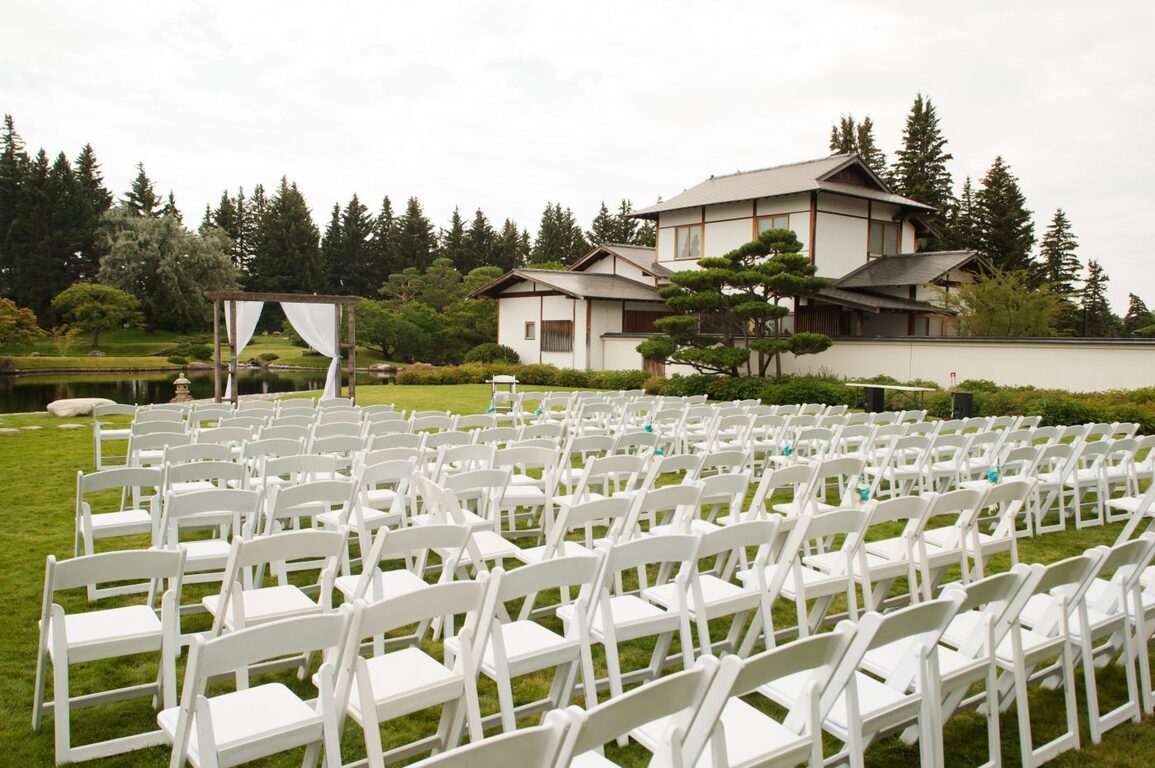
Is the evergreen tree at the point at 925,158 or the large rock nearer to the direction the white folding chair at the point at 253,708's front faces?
the large rock

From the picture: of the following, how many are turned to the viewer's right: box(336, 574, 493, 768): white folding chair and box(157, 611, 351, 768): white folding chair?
0

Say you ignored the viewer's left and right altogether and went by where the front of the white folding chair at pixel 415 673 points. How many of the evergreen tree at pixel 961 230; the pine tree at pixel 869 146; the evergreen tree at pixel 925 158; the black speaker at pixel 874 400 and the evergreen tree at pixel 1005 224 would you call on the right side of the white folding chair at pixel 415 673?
5

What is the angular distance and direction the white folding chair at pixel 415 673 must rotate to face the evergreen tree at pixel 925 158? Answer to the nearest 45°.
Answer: approximately 90° to its right

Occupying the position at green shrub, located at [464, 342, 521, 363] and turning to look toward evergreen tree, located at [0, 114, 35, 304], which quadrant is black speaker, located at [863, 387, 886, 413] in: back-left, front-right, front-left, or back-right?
back-left

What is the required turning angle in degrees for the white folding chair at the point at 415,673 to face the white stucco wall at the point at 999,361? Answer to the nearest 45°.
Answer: approximately 90° to its right

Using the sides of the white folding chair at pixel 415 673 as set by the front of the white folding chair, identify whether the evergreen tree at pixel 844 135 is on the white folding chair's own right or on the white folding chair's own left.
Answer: on the white folding chair's own right

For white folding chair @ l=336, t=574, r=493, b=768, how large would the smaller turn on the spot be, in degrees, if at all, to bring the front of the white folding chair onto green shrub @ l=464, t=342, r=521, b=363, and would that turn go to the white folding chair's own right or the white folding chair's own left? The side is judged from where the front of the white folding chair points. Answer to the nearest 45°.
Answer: approximately 45° to the white folding chair's own right

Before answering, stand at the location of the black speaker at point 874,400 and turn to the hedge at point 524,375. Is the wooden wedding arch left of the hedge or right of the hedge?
left

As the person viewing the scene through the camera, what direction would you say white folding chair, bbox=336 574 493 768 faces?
facing away from the viewer and to the left of the viewer

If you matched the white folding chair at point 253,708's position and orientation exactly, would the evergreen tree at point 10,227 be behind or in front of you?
in front

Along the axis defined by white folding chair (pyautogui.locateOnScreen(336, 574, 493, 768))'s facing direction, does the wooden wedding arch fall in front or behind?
in front

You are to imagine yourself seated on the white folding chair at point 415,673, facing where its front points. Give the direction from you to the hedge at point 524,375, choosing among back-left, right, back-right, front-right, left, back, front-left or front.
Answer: front-right

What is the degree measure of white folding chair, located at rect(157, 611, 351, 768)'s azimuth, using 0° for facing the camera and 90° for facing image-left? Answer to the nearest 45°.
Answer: approximately 135°

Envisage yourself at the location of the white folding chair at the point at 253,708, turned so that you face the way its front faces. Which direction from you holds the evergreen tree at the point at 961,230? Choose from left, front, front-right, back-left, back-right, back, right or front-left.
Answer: right

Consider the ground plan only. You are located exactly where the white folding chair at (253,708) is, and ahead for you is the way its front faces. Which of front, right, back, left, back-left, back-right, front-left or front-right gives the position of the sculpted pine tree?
right

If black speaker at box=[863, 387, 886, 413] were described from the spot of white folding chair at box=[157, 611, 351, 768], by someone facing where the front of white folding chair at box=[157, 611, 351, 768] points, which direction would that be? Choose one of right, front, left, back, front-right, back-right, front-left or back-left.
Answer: right

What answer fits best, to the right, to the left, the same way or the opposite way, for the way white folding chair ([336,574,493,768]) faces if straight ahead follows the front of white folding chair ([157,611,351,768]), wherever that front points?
the same way
